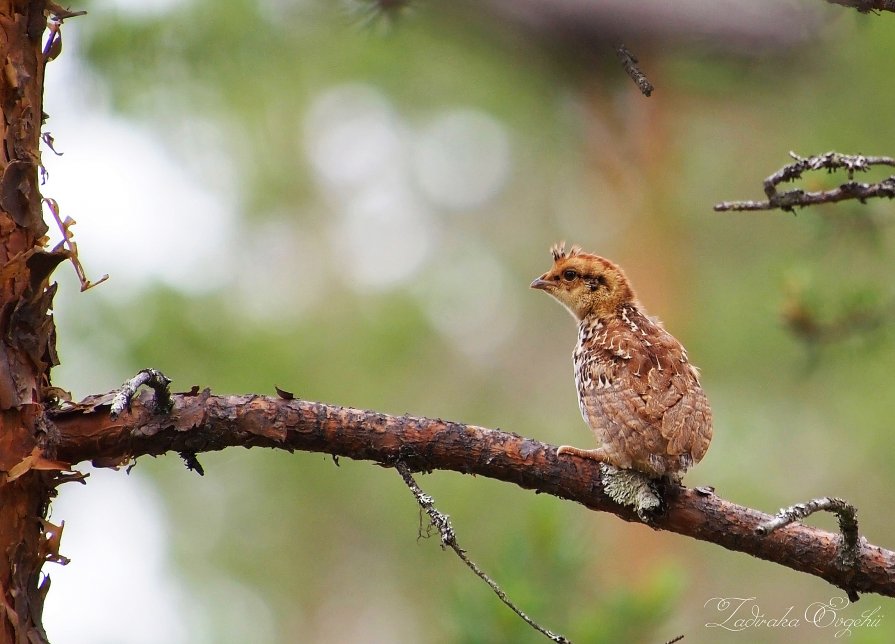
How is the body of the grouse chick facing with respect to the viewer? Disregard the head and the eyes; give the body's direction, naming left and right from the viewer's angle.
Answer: facing away from the viewer and to the left of the viewer

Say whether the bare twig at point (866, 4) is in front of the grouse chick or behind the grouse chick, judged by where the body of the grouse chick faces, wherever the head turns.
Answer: behind
